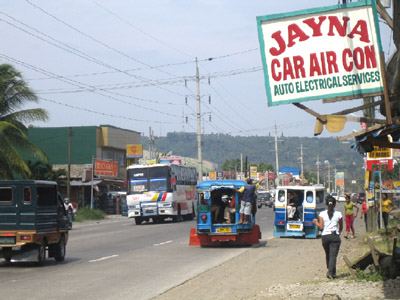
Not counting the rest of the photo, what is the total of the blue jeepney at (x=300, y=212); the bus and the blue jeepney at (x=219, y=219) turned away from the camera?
2

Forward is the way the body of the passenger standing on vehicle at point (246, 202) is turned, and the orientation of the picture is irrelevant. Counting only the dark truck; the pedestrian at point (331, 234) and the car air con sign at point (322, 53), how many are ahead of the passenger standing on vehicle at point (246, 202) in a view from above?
0

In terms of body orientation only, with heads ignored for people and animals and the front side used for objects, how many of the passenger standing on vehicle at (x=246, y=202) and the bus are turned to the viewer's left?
0

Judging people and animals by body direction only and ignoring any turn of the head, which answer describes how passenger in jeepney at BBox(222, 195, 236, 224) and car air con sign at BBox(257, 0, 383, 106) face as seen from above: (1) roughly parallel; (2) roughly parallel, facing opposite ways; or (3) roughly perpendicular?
roughly perpendicular

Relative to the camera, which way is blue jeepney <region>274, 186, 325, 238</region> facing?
away from the camera

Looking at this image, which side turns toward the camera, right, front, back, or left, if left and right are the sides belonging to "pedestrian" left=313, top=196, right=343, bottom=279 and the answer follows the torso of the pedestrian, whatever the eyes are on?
back

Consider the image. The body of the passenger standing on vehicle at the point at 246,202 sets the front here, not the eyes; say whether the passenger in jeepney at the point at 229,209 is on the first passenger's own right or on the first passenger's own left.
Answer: on the first passenger's own left

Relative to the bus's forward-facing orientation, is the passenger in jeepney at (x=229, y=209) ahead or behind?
ahead

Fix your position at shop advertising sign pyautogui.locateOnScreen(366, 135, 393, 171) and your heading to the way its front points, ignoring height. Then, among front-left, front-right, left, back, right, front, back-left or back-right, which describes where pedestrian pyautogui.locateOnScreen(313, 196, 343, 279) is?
front

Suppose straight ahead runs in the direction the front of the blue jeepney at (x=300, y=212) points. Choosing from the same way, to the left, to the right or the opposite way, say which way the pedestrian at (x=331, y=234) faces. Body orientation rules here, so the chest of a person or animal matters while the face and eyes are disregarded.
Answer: the same way

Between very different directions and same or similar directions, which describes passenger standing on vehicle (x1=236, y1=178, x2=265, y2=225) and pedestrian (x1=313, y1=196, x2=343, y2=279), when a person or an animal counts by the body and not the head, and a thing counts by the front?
same or similar directions

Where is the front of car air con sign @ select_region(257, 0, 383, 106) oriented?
toward the camera

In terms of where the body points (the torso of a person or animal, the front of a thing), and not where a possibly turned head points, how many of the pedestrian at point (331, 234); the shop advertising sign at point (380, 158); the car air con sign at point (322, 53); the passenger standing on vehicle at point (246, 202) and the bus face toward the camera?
3

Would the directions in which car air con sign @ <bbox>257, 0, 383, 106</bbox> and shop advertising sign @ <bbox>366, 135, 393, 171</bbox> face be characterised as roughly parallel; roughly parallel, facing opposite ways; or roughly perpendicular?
roughly parallel

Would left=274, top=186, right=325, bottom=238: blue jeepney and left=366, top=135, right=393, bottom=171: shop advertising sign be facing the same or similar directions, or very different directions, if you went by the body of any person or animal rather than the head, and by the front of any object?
very different directions

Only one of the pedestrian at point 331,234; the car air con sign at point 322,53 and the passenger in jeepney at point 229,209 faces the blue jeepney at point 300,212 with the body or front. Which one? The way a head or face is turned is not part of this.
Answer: the pedestrian

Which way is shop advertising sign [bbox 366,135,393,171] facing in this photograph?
toward the camera
